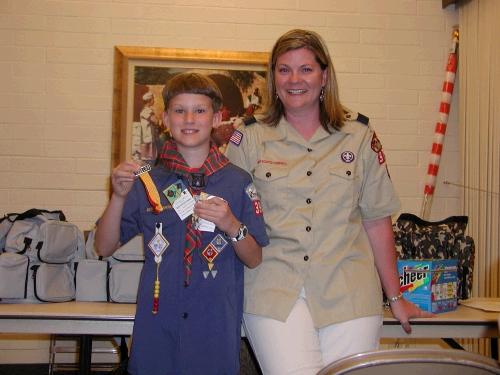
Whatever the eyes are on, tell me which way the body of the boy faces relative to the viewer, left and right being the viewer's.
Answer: facing the viewer

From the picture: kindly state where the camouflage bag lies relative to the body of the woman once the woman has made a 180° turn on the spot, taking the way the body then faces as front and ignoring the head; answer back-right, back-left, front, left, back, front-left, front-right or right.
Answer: front-right

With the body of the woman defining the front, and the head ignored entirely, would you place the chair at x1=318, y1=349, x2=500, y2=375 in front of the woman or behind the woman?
in front

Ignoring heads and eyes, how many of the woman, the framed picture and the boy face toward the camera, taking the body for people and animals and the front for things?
3

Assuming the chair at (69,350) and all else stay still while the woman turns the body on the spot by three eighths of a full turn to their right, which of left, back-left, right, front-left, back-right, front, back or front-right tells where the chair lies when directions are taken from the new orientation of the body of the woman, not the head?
front

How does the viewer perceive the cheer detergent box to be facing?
facing the viewer and to the left of the viewer

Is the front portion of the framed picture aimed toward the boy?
yes

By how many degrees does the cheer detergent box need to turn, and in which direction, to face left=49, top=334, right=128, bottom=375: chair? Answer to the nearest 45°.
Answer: approximately 45° to its right

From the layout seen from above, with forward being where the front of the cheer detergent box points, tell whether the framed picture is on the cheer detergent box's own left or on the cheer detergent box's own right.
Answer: on the cheer detergent box's own right

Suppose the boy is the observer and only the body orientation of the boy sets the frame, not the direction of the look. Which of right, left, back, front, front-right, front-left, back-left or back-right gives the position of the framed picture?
back
